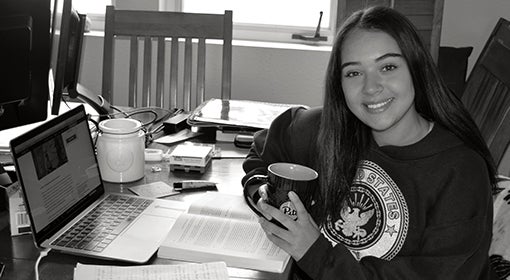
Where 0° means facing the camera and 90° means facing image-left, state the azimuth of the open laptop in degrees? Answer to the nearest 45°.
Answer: approximately 315°

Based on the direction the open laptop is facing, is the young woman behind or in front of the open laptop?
in front
